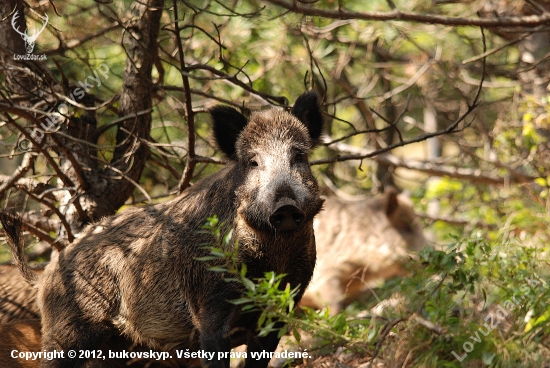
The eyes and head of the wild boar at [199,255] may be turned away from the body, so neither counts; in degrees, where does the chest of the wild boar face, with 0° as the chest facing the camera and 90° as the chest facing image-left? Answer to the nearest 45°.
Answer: approximately 315°

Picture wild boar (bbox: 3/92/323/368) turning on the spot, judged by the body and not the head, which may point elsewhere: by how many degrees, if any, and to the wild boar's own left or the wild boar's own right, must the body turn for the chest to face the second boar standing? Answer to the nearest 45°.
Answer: approximately 90° to the wild boar's own left

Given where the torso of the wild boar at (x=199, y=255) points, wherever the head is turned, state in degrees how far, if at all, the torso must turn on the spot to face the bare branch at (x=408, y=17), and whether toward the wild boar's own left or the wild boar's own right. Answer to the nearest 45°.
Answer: approximately 45° to the wild boar's own left

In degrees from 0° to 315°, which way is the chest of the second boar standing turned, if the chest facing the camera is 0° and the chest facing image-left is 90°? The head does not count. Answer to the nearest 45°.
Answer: approximately 270°
